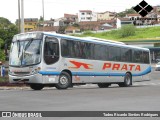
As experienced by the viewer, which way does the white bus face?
facing the viewer and to the left of the viewer
